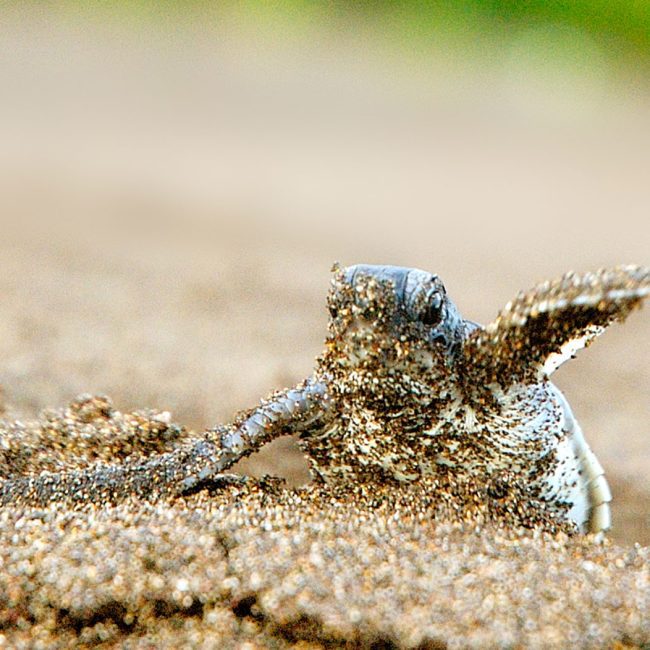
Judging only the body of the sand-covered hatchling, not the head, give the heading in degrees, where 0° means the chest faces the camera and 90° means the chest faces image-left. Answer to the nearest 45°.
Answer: approximately 45°
